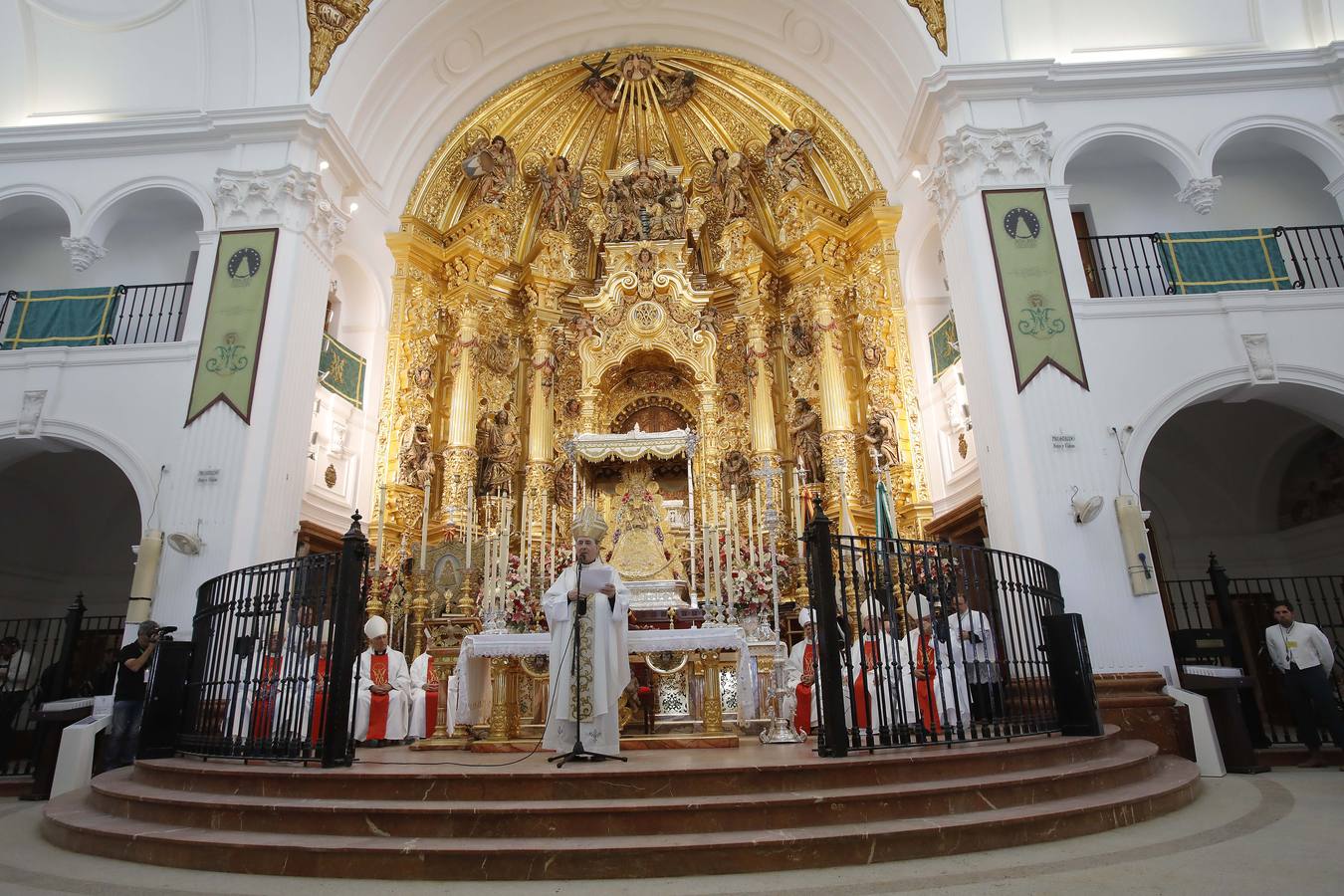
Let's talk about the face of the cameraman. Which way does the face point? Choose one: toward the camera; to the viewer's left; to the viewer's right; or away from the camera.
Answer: to the viewer's right

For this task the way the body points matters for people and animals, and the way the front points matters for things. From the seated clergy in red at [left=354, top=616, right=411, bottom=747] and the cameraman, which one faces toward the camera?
the seated clergy in red

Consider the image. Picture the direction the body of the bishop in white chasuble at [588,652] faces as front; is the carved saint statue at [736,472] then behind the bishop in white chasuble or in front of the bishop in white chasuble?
behind

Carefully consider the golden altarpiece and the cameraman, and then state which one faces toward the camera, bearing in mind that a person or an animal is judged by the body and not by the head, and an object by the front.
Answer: the golden altarpiece

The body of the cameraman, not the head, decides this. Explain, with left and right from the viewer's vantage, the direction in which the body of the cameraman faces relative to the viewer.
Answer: facing to the right of the viewer

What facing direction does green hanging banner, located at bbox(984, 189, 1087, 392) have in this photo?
toward the camera

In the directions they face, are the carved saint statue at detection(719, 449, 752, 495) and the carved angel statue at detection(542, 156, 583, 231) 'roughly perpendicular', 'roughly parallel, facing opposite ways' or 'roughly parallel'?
roughly parallel

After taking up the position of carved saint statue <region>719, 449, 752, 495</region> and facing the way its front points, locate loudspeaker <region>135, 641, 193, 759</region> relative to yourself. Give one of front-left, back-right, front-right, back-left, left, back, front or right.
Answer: front-right

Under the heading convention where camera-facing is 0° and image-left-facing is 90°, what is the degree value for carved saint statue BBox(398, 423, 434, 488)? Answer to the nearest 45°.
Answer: approximately 315°

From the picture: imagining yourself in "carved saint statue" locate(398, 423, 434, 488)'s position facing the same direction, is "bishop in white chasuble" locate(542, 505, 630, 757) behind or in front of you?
in front

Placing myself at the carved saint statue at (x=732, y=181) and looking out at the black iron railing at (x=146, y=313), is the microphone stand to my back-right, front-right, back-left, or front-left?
front-left

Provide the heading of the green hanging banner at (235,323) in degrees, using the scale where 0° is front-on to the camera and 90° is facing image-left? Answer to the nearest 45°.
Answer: approximately 0°

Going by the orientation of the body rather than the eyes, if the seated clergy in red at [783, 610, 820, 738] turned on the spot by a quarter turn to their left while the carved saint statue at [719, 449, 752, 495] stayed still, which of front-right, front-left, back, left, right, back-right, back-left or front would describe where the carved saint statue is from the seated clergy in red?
left

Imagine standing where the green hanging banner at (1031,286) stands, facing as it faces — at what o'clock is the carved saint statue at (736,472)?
The carved saint statue is roughly at 4 o'clock from the green hanging banner.

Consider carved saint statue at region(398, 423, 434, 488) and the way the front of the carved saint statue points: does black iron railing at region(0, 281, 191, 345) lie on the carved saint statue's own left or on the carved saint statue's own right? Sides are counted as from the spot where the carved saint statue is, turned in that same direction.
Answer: on the carved saint statue's own right

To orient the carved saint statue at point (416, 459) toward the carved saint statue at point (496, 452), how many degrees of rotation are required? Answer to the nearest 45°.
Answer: approximately 90° to its left

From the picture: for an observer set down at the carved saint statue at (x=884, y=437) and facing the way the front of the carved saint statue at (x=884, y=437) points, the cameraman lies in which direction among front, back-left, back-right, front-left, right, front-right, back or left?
front
